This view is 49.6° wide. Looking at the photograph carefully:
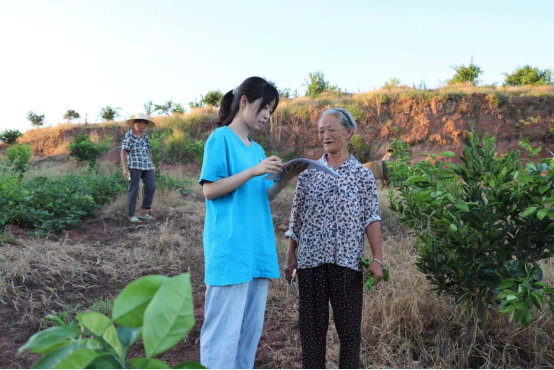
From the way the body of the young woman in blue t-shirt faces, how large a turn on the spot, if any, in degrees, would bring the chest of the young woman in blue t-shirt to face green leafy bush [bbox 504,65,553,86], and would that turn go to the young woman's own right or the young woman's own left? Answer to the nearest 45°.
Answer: approximately 90° to the young woman's own left

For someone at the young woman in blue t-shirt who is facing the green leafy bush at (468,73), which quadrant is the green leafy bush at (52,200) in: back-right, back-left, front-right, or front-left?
front-left

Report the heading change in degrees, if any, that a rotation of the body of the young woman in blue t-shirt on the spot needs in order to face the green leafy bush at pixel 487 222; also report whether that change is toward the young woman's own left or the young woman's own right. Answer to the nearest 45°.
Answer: approximately 45° to the young woman's own left

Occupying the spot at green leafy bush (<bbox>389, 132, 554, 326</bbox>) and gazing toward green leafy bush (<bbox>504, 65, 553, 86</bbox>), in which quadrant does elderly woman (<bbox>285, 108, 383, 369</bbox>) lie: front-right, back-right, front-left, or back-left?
back-left

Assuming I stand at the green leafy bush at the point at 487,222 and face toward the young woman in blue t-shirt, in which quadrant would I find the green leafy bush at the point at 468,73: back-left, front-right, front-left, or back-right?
back-right

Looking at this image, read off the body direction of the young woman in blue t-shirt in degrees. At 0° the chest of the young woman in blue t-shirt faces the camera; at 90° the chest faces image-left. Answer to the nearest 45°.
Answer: approximately 315°

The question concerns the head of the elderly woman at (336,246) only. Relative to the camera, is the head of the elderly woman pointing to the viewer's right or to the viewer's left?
to the viewer's left

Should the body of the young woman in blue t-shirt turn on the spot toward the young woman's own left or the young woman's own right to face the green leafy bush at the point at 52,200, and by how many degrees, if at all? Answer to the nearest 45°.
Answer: approximately 180°

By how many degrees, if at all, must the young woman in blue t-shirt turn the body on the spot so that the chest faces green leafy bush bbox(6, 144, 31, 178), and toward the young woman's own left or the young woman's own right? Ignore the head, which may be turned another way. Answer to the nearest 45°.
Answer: approximately 180°
